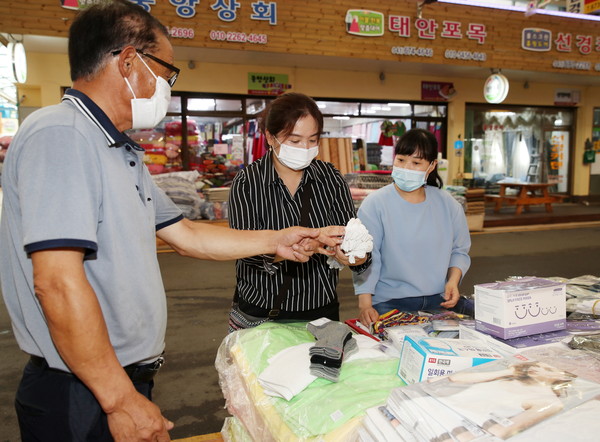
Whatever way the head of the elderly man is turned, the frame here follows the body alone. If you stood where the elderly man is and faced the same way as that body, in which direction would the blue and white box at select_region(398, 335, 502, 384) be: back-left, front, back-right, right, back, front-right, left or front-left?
front

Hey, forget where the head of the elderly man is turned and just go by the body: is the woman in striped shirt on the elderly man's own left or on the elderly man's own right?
on the elderly man's own left

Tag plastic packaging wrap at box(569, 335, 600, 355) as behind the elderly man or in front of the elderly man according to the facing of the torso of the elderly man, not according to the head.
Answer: in front

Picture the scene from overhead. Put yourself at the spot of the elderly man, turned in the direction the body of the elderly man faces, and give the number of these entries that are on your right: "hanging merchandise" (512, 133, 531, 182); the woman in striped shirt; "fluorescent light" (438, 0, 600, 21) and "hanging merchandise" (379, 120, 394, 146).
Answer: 0

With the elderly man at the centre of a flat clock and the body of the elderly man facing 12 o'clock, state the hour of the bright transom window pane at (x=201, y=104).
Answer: The bright transom window pane is roughly at 9 o'clock from the elderly man.

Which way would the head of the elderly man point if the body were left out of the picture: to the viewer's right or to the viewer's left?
to the viewer's right

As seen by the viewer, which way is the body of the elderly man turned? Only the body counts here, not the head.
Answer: to the viewer's right

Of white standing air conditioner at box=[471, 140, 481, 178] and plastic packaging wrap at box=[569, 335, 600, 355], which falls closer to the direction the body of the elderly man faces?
the plastic packaging wrap
